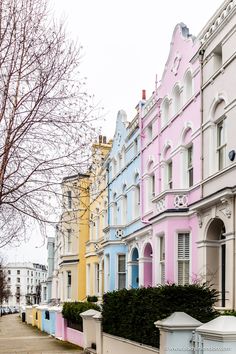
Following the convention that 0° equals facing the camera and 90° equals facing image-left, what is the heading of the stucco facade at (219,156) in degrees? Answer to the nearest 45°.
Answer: approximately 45°

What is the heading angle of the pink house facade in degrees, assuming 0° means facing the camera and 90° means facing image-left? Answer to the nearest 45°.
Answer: approximately 45°

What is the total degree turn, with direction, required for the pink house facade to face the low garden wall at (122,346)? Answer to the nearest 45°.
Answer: approximately 45° to its left

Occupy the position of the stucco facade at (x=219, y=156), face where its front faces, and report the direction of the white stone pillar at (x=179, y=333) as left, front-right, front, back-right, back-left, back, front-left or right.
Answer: front-left

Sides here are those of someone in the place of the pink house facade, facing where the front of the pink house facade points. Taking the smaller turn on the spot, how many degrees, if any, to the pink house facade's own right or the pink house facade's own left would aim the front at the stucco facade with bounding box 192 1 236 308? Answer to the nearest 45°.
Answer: approximately 45° to the pink house facade's own left

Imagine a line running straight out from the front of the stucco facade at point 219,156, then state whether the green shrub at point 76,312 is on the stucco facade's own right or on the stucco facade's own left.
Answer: on the stucco facade's own right

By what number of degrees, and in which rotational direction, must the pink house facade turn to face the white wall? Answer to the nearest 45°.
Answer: approximately 45° to its left
